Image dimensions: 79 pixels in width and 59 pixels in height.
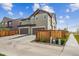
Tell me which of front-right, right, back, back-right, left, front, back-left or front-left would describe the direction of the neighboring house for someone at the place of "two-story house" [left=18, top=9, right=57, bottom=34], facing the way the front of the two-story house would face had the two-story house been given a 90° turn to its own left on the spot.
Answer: back-right

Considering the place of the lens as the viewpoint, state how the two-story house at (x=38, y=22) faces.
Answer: facing the viewer and to the left of the viewer

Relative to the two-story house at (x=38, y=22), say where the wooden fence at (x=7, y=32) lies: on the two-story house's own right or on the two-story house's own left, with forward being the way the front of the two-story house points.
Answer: on the two-story house's own right
